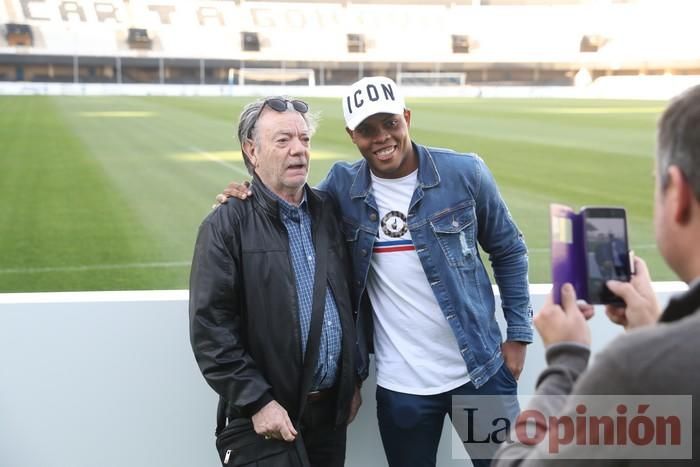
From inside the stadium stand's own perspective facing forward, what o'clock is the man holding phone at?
The man holding phone is roughly at 12 o'clock from the stadium stand.

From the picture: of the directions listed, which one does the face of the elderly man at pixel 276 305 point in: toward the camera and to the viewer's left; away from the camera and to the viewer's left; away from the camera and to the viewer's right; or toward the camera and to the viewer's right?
toward the camera and to the viewer's right

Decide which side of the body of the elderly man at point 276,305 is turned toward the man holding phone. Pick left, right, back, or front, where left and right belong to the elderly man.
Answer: front

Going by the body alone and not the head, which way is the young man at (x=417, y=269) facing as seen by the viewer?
toward the camera

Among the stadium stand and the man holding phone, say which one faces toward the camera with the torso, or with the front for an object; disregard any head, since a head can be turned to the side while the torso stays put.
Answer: the stadium stand

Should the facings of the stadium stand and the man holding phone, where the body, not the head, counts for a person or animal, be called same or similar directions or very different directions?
very different directions

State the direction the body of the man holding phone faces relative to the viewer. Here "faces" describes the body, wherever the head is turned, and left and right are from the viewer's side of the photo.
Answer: facing away from the viewer and to the left of the viewer

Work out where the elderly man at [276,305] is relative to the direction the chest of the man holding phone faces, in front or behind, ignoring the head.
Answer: in front

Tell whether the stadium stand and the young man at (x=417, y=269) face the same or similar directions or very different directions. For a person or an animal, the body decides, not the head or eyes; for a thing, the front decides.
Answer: same or similar directions

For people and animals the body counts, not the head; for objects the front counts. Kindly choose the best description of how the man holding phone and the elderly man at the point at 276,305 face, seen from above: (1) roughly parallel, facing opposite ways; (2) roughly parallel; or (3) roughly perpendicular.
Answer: roughly parallel, facing opposite ways

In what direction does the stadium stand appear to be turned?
toward the camera

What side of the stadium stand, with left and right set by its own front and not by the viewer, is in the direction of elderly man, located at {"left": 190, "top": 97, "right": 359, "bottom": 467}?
front

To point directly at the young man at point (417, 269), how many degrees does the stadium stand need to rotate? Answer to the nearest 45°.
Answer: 0° — it already faces them

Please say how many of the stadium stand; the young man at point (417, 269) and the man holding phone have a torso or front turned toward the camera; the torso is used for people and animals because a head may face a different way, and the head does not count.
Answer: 2

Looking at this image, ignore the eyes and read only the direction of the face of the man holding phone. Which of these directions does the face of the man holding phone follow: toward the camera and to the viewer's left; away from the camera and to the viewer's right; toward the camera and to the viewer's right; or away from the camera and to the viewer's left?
away from the camera and to the viewer's left

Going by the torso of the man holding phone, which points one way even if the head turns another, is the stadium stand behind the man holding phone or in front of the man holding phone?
in front
